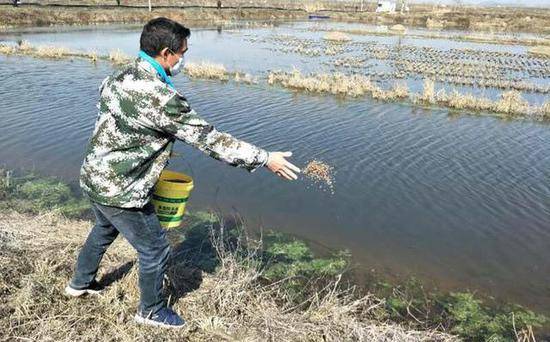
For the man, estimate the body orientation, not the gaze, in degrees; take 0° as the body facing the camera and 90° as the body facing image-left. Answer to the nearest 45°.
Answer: approximately 225°
